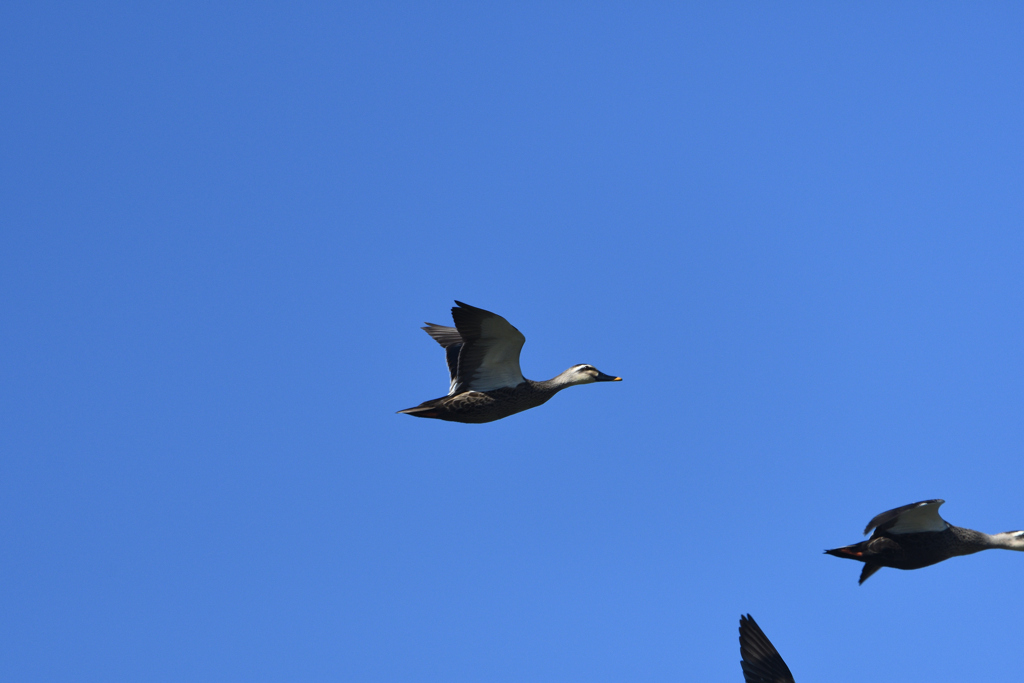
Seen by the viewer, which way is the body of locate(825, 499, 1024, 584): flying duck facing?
to the viewer's right

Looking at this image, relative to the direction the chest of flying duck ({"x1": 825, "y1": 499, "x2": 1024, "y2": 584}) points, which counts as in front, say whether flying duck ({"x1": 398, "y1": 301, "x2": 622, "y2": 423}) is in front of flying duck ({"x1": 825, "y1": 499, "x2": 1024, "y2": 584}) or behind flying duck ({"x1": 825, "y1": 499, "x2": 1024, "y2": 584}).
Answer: behind

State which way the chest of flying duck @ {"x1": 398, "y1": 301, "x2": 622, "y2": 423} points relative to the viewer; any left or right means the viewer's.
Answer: facing to the right of the viewer

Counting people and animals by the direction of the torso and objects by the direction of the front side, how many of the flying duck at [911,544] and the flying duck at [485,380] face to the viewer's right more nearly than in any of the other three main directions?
2

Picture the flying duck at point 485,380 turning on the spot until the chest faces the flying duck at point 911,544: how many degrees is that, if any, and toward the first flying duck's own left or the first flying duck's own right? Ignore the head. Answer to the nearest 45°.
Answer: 0° — it already faces it
